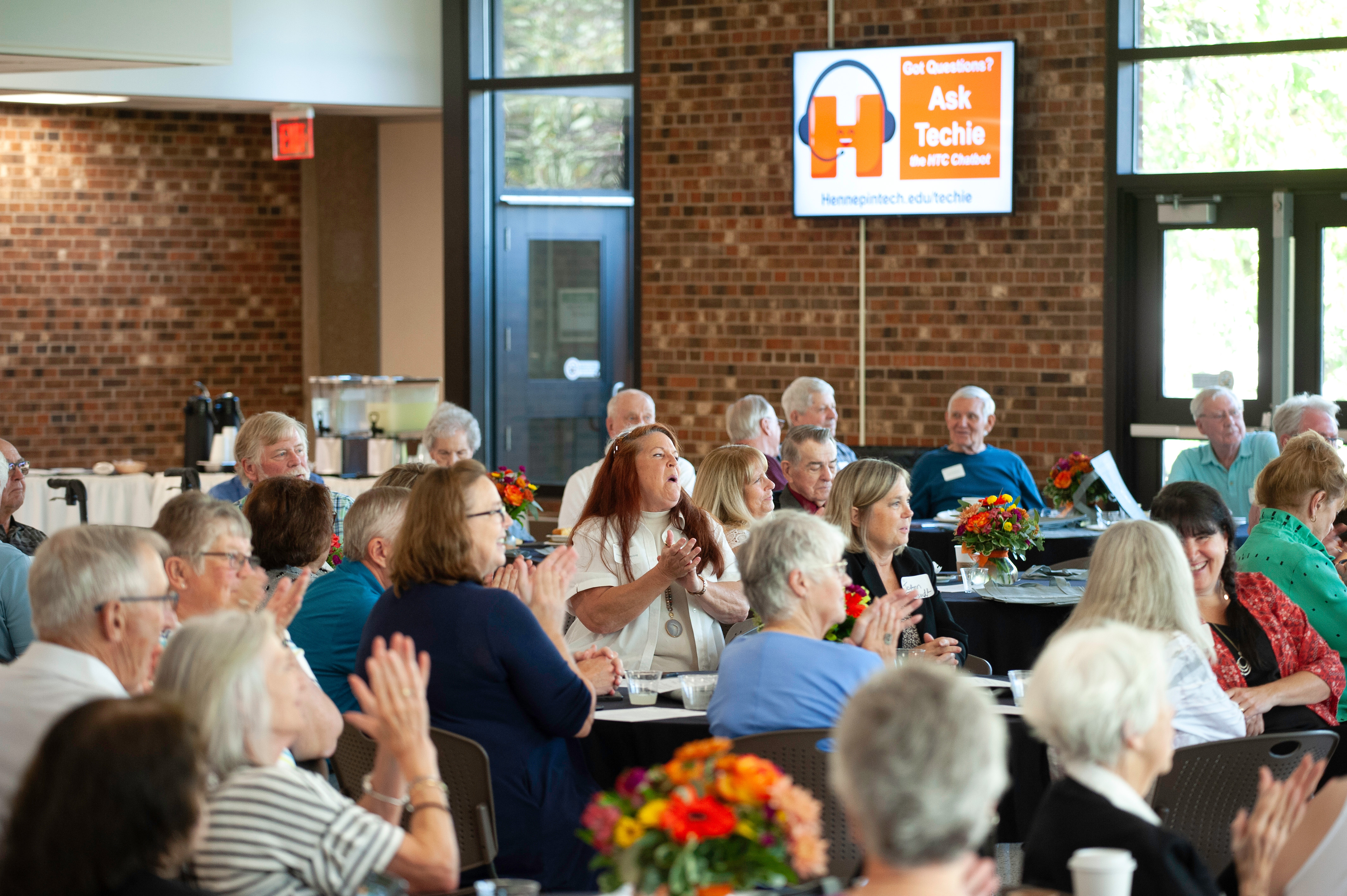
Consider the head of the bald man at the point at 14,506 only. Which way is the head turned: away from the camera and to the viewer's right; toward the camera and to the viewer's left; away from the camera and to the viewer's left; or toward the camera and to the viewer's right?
toward the camera and to the viewer's right

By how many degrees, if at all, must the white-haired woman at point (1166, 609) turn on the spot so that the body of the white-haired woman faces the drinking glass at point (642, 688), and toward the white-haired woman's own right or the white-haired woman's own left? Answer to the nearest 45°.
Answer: approximately 90° to the white-haired woman's own left

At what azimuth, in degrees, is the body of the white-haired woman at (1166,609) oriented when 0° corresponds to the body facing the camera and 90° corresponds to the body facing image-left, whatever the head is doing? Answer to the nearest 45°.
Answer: approximately 180°

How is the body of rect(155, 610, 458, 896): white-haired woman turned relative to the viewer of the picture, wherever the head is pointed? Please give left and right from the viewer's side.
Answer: facing to the right of the viewer

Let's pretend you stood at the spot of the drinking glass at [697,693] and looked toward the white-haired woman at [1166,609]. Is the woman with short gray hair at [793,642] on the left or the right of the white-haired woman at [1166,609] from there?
right

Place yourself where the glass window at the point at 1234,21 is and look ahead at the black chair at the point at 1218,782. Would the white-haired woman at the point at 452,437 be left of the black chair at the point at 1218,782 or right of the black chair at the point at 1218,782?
right

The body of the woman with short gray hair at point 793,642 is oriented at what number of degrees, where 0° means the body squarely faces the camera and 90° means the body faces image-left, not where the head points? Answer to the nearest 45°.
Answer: approximately 225°
